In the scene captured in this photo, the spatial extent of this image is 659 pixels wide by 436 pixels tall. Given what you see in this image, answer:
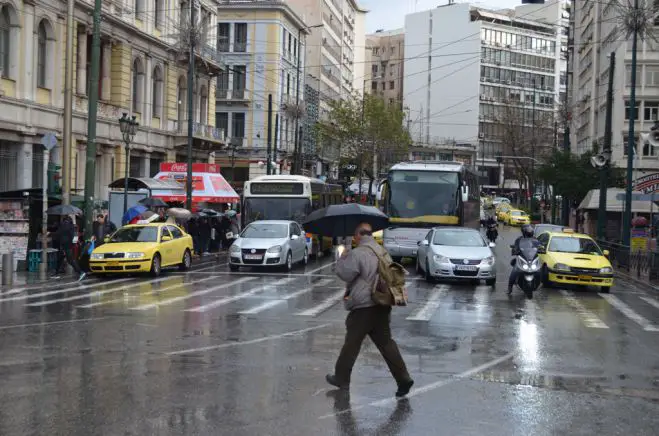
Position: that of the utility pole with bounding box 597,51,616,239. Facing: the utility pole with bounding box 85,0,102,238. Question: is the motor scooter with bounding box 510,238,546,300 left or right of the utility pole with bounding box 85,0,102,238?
left

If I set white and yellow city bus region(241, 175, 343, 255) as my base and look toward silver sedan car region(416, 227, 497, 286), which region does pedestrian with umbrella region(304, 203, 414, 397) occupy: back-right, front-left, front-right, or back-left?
front-right

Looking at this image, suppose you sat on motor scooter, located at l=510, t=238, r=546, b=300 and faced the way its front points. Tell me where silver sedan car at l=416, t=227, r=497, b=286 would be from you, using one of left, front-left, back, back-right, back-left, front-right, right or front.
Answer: back-right

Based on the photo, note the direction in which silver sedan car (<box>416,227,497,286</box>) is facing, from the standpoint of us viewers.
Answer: facing the viewer

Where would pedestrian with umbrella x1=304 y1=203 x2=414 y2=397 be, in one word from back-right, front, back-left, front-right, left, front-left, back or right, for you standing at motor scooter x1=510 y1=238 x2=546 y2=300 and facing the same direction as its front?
front

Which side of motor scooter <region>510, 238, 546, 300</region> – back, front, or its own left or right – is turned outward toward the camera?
front

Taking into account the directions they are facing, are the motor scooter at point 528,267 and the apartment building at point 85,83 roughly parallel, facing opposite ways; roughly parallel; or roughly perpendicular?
roughly perpendicular

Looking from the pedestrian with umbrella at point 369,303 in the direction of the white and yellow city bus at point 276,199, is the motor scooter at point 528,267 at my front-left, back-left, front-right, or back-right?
front-right

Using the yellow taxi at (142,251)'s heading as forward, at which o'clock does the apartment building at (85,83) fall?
The apartment building is roughly at 4 o'clock from the yellow taxi.

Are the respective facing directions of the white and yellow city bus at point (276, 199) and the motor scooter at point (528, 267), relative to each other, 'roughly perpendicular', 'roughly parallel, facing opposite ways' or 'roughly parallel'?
roughly parallel

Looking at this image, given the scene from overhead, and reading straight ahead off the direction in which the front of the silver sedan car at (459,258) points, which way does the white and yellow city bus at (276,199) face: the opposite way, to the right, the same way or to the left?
the same way

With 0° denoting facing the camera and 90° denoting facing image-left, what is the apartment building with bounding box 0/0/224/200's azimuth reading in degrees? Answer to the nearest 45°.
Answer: approximately 315°

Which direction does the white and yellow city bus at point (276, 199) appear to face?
toward the camera

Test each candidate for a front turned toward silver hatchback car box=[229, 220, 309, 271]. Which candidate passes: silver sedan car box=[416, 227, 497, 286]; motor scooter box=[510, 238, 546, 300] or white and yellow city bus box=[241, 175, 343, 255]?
the white and yellow city bus

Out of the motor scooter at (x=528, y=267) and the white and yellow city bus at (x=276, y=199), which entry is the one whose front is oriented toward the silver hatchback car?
the white and yellow city bus
